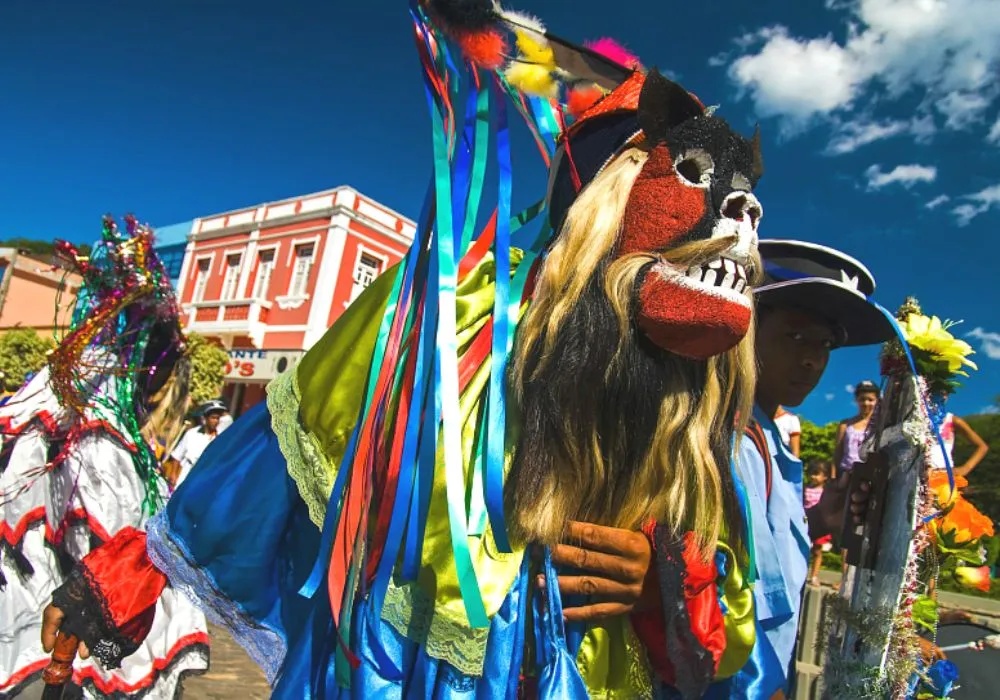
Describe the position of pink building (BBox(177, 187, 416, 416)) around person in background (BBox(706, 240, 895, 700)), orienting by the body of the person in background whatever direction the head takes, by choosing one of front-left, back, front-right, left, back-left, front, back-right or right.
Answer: back

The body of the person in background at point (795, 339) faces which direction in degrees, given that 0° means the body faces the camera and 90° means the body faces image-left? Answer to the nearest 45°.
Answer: approximately 315°

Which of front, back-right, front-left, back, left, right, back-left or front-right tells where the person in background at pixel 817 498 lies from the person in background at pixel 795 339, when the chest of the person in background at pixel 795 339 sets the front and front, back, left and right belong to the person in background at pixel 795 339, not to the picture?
back-left

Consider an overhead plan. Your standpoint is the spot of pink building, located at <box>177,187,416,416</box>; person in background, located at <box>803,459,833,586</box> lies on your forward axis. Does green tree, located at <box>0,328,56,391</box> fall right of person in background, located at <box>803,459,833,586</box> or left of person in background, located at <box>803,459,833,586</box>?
right

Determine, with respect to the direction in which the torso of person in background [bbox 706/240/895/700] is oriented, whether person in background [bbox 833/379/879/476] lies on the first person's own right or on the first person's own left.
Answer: on the first person's own left

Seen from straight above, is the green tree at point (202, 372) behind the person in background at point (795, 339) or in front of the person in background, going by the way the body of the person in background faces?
behind
